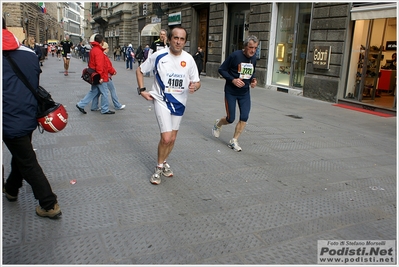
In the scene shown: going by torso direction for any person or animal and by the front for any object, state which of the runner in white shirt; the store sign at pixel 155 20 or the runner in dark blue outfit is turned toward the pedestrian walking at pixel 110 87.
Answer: the store sign

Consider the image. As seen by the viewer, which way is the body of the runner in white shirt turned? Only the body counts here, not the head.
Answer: toward the camera

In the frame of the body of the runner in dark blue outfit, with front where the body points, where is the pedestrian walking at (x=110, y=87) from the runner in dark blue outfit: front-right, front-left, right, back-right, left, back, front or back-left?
back

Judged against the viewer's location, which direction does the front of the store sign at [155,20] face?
facing the viewer

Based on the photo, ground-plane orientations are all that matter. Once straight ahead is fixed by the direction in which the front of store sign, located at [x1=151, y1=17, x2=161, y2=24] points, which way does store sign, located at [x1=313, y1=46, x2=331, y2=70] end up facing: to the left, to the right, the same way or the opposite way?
to the right

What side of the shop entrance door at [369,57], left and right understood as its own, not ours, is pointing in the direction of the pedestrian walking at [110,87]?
front

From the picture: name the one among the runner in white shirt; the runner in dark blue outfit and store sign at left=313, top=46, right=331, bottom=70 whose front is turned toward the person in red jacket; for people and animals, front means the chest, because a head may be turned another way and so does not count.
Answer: the store sign

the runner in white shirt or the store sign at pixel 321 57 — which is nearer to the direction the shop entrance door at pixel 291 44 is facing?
the runner in white shirt
